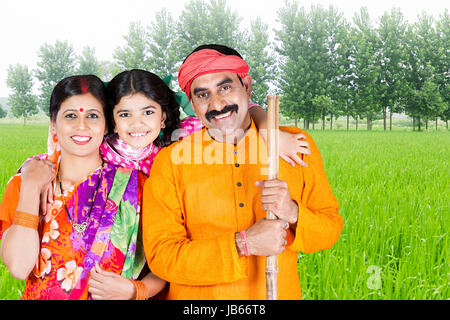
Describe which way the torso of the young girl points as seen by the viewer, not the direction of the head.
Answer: toward the camera

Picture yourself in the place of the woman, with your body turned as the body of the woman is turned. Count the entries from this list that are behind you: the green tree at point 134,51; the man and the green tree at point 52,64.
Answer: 2

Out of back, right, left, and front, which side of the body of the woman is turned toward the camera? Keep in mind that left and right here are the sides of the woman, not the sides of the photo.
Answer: front

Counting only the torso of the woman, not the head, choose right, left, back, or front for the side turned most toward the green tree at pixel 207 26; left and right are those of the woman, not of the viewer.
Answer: back

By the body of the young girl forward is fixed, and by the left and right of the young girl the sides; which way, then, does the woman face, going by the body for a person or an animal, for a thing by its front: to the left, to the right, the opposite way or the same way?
the same way

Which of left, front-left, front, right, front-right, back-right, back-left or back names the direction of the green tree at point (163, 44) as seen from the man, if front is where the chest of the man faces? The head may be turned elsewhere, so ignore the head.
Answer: back

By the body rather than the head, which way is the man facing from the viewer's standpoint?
toward the camera

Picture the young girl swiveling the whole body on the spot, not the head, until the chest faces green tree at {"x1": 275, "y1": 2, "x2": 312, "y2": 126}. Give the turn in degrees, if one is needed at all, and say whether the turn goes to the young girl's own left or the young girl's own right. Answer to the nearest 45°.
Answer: approximately 180°

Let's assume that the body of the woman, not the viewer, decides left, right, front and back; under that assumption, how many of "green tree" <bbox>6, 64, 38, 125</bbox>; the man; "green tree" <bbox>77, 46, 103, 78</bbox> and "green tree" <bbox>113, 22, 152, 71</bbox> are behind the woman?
3

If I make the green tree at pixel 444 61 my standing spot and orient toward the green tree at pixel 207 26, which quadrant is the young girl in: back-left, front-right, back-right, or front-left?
front-left

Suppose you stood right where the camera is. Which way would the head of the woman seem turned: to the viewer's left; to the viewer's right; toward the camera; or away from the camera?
toward the camera

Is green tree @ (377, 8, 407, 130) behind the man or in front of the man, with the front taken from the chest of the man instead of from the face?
behind

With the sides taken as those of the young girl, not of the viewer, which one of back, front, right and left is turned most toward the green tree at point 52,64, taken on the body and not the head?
back

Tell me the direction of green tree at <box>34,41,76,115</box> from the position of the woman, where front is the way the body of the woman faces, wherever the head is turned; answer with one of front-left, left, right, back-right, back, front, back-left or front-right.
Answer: back

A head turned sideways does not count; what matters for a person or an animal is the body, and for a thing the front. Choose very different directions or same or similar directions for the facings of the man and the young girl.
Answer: same or similar directions

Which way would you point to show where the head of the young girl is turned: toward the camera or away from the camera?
toward the camera
